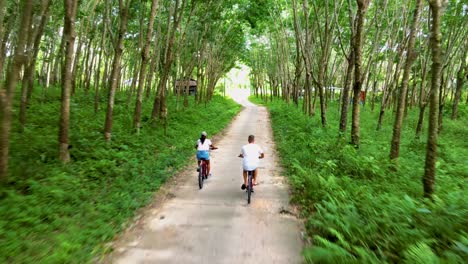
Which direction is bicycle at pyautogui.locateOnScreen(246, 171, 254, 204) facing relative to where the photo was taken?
away from the camera

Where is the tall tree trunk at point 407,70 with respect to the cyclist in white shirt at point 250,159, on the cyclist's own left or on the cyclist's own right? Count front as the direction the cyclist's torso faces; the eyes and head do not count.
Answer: on the cyclist's own right

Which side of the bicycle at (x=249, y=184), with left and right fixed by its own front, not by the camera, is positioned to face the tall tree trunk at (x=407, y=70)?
right

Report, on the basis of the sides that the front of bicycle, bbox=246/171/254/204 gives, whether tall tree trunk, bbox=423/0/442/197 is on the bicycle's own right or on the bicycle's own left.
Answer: on the bicycle's own right

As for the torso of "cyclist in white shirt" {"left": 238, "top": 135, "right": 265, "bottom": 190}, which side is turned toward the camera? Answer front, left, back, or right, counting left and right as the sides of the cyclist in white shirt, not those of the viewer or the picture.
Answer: back

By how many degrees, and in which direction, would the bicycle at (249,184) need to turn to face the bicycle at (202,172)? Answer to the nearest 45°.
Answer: approximately 45° to its left
